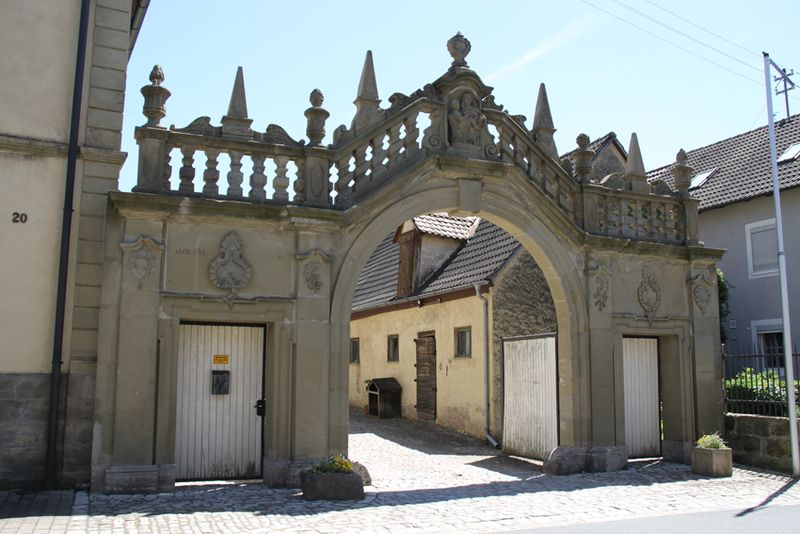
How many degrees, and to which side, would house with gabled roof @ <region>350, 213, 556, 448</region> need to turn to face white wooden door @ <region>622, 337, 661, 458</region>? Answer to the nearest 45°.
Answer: approximately 90° to its left

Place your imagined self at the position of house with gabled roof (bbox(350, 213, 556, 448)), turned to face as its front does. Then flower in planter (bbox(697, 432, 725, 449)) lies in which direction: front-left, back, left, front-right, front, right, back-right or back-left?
left

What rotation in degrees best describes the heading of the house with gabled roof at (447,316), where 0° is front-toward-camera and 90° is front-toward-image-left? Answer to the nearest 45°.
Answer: approximately 45°

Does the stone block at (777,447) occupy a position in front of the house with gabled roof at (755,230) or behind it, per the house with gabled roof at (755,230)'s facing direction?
in front

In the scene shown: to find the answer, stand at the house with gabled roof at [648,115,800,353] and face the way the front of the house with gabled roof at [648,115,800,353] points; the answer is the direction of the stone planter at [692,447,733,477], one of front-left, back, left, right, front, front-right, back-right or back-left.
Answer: front-left

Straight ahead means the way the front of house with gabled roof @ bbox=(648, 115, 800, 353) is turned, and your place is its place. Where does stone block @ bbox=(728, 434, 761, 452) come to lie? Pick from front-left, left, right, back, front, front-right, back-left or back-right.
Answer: front-left

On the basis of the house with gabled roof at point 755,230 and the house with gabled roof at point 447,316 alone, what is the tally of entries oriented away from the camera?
0

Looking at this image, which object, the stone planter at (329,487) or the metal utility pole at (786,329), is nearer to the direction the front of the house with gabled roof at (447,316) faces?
the stone planter

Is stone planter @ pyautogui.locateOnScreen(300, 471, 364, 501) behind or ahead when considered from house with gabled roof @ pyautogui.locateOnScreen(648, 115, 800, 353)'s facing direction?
ahead

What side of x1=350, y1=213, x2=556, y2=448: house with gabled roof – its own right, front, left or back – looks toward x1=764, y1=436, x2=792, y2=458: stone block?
left

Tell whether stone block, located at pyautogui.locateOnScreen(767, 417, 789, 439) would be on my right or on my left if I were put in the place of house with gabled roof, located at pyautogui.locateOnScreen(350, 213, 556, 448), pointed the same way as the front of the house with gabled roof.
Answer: on my left

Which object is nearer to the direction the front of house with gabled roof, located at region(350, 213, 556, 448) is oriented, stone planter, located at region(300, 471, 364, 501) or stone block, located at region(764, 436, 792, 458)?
the stone planter

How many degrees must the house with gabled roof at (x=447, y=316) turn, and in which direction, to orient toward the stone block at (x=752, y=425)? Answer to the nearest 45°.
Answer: approximately 90° to its left

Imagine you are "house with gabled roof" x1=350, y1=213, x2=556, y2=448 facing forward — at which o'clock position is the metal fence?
The metal fence is roughly at 9 o'clock from the house with gabled roof.
